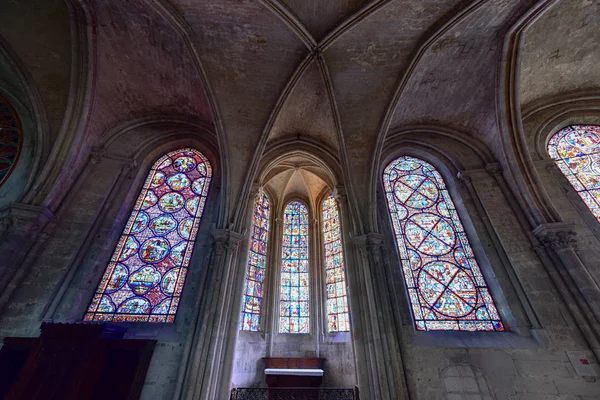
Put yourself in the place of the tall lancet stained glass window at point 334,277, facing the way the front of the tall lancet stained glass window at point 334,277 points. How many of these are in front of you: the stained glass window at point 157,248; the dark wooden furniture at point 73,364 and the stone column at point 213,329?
3

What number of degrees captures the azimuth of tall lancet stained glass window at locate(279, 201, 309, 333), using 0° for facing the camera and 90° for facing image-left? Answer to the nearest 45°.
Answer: approximately 0°

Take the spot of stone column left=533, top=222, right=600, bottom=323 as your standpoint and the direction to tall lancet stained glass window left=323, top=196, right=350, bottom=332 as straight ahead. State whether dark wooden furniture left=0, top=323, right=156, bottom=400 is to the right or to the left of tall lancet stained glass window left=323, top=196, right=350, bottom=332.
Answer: left

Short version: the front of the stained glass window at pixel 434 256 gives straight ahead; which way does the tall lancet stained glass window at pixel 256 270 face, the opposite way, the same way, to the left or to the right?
to the left

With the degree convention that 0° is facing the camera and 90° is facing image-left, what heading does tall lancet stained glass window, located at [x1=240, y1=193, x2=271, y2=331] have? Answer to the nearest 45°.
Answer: approximately 315°

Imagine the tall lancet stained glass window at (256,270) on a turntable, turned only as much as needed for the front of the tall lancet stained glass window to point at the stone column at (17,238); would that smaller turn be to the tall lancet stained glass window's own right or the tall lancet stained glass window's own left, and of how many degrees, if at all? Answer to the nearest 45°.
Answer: approximately 90° to the tall lancet stained glass window's own right
